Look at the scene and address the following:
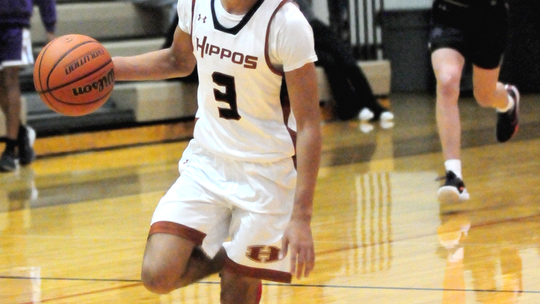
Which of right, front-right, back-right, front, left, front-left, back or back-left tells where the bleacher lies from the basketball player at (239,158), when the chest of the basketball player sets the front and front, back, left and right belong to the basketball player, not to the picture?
back-right

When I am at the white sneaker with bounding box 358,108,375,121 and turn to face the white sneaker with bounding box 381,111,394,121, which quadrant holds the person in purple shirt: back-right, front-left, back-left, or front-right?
back-right

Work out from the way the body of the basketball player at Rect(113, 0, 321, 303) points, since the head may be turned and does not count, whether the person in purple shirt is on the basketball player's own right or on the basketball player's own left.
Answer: on the basketball player's own right

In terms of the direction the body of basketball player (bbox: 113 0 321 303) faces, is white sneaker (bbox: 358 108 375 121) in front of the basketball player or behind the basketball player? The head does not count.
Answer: behind

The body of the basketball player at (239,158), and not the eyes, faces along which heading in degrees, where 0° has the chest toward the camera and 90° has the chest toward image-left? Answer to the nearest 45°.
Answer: approximately 45°

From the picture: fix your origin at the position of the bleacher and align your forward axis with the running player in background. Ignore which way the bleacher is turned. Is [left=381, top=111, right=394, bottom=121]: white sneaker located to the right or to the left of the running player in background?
left

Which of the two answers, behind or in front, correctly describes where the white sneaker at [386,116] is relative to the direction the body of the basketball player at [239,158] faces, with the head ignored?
behind
